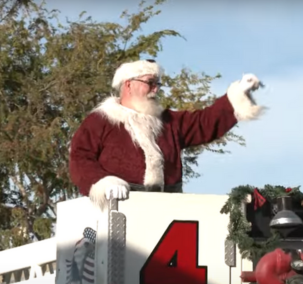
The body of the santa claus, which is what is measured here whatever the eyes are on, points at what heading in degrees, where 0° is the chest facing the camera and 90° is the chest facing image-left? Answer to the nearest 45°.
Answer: approximately 315°
